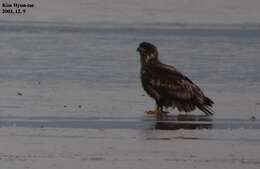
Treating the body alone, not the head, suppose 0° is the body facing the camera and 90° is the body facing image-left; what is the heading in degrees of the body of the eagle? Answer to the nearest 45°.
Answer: approximately 90°
